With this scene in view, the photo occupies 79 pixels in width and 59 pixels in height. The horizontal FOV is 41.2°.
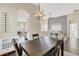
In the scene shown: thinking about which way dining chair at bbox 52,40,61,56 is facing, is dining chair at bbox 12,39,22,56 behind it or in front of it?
in front

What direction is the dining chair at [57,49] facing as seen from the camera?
to the viewer's left
